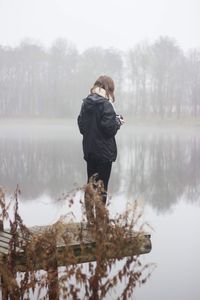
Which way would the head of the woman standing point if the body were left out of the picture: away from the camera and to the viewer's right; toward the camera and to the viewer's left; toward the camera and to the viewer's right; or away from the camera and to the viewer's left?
away from the camera and to the viewer's right

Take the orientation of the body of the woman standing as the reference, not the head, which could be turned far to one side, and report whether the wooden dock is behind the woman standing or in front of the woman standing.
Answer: behind

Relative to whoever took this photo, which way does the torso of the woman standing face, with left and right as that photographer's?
facing away from the viewer and to the right of the viewer
